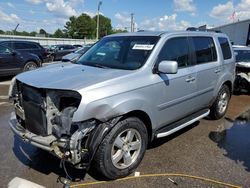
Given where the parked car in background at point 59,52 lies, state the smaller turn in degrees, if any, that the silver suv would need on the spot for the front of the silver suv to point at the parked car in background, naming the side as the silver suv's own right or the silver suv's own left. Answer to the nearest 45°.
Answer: approximately 135° to the silver suv's own right

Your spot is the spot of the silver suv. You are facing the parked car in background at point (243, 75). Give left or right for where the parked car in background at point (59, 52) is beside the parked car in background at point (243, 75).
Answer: left

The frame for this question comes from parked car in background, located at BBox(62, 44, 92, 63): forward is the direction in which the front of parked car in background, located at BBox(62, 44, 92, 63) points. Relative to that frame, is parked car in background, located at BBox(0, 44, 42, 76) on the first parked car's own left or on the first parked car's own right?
on the first parked car's own right

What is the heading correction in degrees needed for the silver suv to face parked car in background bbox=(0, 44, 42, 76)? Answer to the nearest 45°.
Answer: approximately 90° to its right

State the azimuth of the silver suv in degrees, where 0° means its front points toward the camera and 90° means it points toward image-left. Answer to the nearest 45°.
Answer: approximately 45°

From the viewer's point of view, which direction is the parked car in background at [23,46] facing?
to the viewer's left

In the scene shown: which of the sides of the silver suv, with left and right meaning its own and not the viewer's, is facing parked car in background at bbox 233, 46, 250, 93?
back
